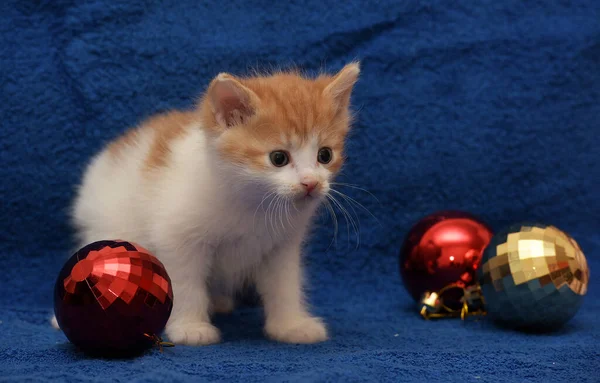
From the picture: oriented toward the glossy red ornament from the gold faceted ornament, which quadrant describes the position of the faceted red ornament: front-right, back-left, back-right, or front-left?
front-left

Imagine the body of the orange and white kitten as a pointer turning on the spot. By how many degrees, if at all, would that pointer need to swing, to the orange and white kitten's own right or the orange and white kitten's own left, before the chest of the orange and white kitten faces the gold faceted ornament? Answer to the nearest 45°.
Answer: approximately 45° to the orange and white kitten's own left

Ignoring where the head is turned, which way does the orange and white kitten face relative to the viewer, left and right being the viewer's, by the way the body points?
facing the viewer and to the right of the viewer

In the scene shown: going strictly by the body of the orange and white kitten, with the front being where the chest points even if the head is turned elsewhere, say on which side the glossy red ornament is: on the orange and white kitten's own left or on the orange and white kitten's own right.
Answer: on the orange and white kitten's own left
